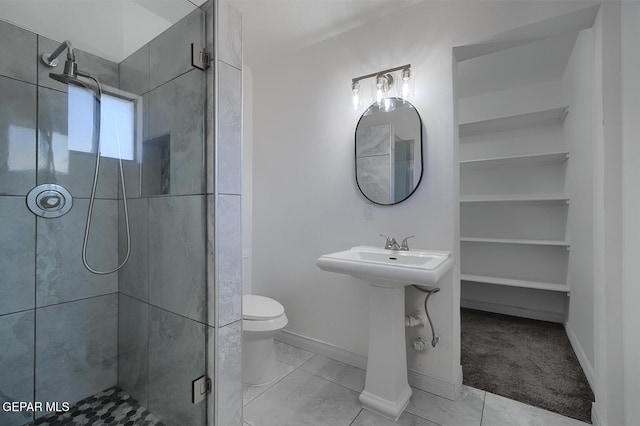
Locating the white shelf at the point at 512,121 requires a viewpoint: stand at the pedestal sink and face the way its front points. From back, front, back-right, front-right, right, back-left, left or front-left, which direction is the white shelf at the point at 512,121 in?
back

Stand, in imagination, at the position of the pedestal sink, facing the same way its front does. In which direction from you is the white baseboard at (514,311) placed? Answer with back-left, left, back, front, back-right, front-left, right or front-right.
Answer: back

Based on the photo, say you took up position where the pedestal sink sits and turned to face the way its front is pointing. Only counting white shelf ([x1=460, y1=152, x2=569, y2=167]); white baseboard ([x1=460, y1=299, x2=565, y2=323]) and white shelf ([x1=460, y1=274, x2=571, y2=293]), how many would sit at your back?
3

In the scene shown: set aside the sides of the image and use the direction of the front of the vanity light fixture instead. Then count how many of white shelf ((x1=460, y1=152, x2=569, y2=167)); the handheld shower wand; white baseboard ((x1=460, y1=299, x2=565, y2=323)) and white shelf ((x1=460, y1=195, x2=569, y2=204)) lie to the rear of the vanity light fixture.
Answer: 3

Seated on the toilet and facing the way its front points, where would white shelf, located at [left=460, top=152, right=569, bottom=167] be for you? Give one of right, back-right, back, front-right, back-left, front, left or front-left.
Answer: front-left

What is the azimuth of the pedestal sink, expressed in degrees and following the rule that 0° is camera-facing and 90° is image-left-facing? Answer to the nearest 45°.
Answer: approximately 45°

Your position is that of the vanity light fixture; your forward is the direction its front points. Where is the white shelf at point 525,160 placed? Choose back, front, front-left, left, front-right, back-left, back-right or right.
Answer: back

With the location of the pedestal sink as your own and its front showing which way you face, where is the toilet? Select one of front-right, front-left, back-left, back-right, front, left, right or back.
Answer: front-right

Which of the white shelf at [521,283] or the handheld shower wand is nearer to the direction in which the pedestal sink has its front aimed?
the handheld shower wand

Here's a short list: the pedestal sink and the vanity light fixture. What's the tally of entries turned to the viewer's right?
0

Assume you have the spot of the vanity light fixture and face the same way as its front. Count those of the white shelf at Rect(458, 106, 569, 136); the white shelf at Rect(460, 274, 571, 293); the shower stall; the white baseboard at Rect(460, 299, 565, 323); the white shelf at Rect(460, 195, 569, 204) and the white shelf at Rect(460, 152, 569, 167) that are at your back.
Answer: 5

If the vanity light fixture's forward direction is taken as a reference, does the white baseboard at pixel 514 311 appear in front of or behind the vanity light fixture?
behind

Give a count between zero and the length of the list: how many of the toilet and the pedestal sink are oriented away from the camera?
0

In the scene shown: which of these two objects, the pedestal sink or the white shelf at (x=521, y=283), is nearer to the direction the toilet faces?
the pedestal sink
